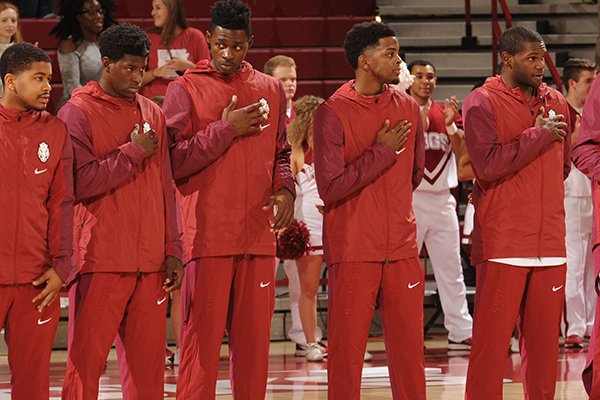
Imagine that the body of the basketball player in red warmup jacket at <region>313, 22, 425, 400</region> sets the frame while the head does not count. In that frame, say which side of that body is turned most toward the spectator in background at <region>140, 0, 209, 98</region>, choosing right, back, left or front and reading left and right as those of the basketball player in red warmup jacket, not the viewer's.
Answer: back

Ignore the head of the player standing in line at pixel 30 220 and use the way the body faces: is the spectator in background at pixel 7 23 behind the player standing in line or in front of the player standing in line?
behind

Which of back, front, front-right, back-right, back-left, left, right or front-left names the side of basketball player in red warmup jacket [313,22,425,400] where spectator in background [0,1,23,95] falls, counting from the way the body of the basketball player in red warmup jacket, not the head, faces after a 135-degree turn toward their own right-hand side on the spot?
front-right

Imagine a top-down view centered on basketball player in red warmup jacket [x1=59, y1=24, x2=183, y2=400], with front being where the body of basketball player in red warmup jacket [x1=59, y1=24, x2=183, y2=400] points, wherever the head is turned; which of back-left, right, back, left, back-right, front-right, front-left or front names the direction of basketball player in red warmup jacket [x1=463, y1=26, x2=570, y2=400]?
front-left

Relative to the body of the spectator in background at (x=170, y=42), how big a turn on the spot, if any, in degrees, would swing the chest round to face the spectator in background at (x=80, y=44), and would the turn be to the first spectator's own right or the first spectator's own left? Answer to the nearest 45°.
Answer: approximately 45° to the first spectator's own right

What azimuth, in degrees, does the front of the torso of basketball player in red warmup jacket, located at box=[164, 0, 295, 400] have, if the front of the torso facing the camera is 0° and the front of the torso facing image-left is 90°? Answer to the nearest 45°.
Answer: approximately 315°

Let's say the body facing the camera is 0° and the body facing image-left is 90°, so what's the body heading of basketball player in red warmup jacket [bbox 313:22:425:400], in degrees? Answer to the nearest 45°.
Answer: approximately 315°
